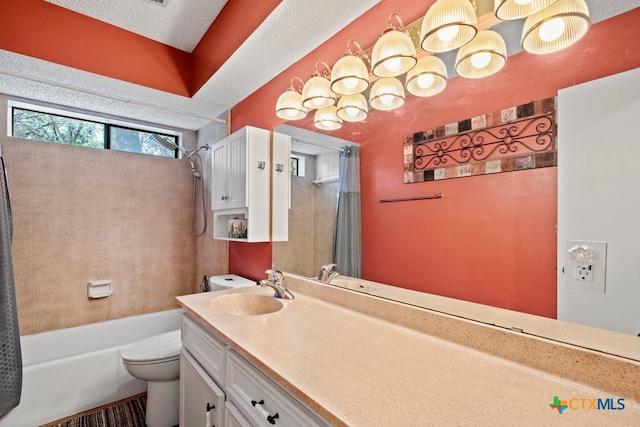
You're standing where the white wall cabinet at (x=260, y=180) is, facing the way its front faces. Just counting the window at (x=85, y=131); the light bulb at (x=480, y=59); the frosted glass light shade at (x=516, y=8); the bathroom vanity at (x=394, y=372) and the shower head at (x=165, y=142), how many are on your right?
2

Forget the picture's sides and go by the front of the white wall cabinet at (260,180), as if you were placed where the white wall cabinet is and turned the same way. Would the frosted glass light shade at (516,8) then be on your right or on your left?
on your left

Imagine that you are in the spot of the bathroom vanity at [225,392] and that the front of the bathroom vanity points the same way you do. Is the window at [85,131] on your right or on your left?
on your right

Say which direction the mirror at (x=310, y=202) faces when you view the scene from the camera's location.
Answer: facing the viewer and to the left of the viewer

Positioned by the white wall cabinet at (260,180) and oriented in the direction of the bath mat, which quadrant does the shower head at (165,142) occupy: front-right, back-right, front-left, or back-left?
front-right

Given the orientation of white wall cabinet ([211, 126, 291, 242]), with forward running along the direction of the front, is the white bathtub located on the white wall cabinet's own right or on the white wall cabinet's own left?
on the white wall cabinet's own right

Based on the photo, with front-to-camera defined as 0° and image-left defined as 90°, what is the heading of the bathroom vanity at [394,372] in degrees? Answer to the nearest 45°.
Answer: approximately 45°
